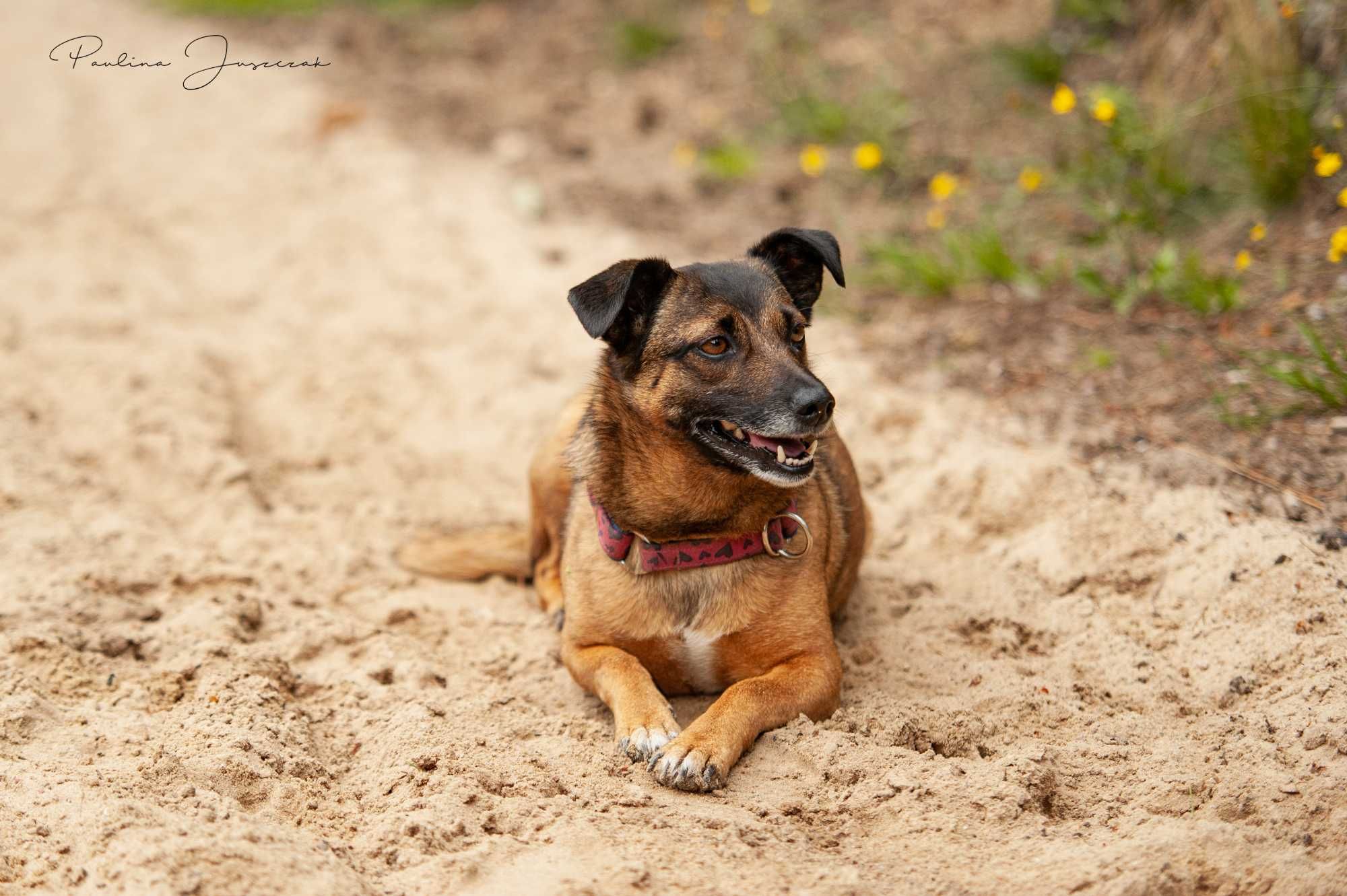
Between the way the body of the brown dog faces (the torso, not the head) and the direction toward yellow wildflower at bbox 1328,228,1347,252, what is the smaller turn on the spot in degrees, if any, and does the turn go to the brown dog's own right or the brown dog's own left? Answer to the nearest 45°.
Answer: approximately 135° to the brown dog's own left

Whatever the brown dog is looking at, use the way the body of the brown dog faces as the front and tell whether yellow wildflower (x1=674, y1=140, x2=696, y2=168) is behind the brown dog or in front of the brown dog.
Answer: behind

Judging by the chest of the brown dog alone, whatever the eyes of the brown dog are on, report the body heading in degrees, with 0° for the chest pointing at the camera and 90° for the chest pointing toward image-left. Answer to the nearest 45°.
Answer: approximately 0°

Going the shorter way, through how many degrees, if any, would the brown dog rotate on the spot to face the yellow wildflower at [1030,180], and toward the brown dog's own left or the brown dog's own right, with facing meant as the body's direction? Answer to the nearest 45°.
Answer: approximately 180°
